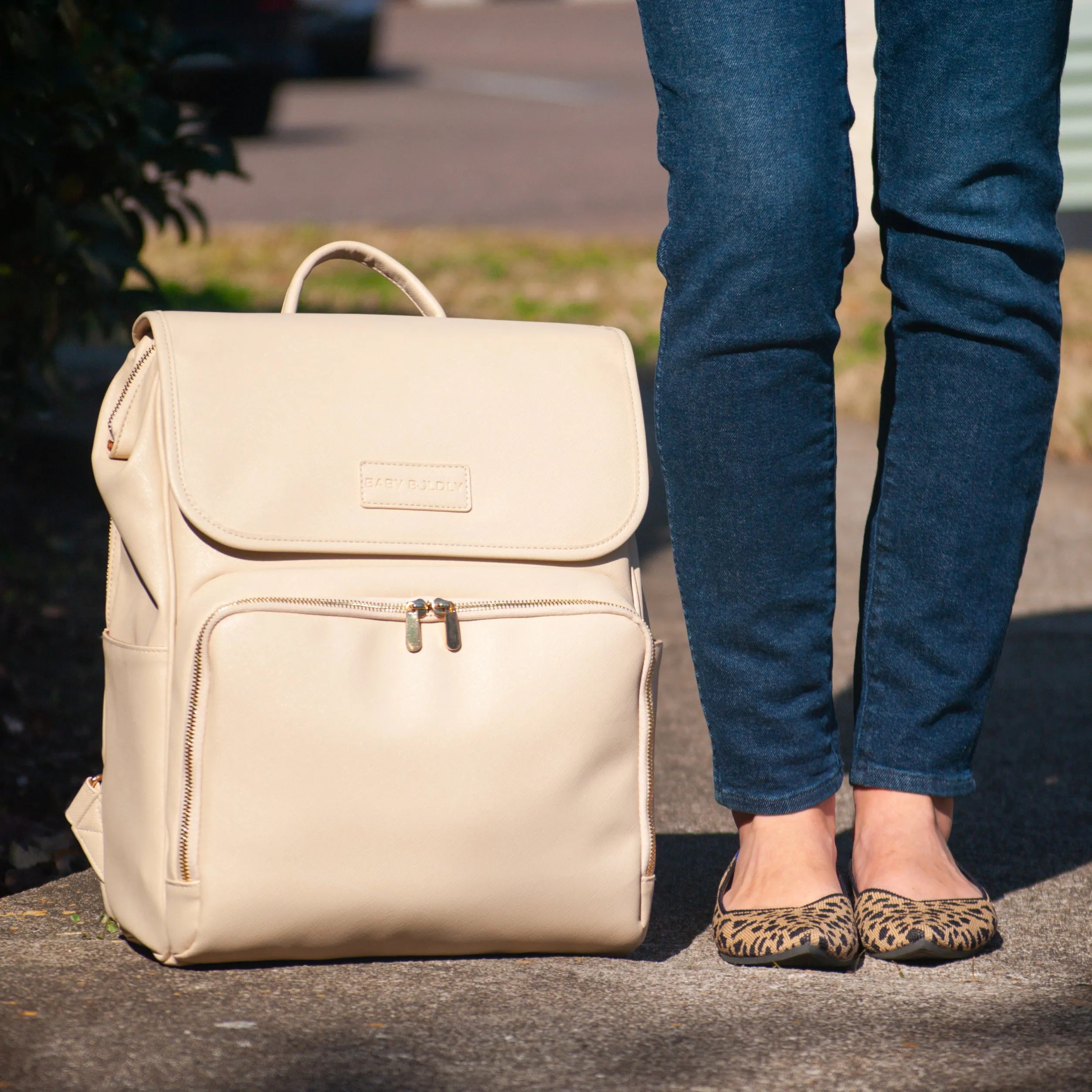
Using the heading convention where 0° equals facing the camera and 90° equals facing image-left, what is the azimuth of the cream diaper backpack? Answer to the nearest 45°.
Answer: approximately 0°

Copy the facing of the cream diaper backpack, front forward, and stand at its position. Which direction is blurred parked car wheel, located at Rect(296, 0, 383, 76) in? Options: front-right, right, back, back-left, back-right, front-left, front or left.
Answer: back

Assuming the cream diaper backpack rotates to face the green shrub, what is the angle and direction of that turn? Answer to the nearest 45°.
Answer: approximately 180°

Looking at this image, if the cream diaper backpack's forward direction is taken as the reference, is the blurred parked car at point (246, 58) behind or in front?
behind
